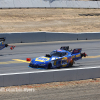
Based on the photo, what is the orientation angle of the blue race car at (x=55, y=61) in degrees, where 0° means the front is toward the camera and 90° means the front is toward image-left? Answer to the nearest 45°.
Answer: approximately 45°

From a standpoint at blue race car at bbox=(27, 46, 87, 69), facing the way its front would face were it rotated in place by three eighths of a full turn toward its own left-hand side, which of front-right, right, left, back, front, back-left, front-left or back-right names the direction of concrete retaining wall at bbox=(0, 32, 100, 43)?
left

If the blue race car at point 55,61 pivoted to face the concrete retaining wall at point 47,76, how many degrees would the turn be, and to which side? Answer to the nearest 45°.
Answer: approximately 45° to its left
